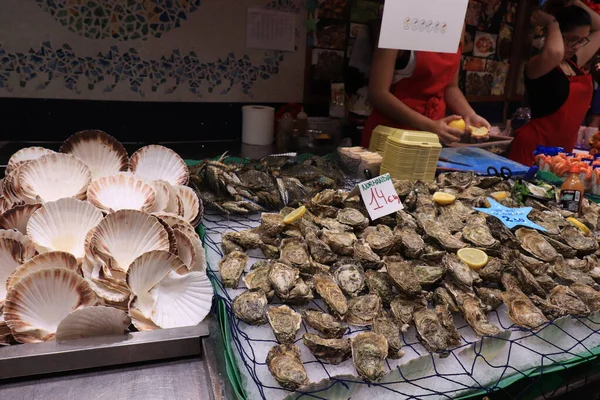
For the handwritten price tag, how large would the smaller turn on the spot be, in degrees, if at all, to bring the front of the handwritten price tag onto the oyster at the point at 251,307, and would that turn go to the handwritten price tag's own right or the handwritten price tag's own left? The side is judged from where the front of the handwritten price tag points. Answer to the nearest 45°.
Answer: approximately 45° to the handwritten price tag's own right

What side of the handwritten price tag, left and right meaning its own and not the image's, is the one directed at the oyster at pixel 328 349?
front

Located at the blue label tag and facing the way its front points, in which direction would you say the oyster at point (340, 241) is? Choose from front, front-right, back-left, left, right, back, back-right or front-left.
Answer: front-right

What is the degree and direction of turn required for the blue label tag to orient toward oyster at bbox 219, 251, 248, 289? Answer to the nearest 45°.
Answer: approximately 45° to its right

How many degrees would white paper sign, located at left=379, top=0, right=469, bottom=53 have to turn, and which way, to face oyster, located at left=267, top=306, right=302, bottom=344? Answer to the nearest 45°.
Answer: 0° — it already faces it

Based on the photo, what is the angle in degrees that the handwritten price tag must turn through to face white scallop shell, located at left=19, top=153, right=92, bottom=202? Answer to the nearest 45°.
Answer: approximately 45° to its right
